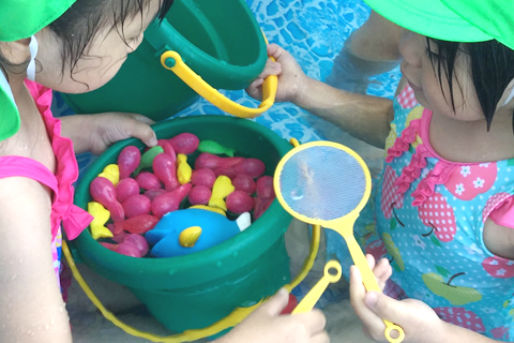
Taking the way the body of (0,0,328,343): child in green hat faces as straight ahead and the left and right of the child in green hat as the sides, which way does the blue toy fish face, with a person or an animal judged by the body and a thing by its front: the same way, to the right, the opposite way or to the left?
the opposite way

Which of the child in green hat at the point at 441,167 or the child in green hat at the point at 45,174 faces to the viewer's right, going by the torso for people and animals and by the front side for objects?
the child in green hat at the point at 45,174

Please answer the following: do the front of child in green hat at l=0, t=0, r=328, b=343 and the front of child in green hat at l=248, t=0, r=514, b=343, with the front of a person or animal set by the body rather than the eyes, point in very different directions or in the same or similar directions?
very different directions

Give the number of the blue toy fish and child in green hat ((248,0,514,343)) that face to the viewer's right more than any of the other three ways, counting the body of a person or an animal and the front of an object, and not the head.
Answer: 0

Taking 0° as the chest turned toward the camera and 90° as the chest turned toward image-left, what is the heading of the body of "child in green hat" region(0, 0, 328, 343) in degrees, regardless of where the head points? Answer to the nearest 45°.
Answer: approximately 270°

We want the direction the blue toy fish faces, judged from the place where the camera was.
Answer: facing to the left of the viewer

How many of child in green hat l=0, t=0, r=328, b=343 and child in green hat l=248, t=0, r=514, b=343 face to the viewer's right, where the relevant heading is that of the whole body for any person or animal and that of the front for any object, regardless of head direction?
1

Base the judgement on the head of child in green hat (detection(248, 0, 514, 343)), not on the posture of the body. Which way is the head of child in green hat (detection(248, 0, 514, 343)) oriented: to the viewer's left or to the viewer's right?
to the viewer's left

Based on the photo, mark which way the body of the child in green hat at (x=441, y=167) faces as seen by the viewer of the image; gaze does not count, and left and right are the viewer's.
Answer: facing the viewer and to the left of the viewer
